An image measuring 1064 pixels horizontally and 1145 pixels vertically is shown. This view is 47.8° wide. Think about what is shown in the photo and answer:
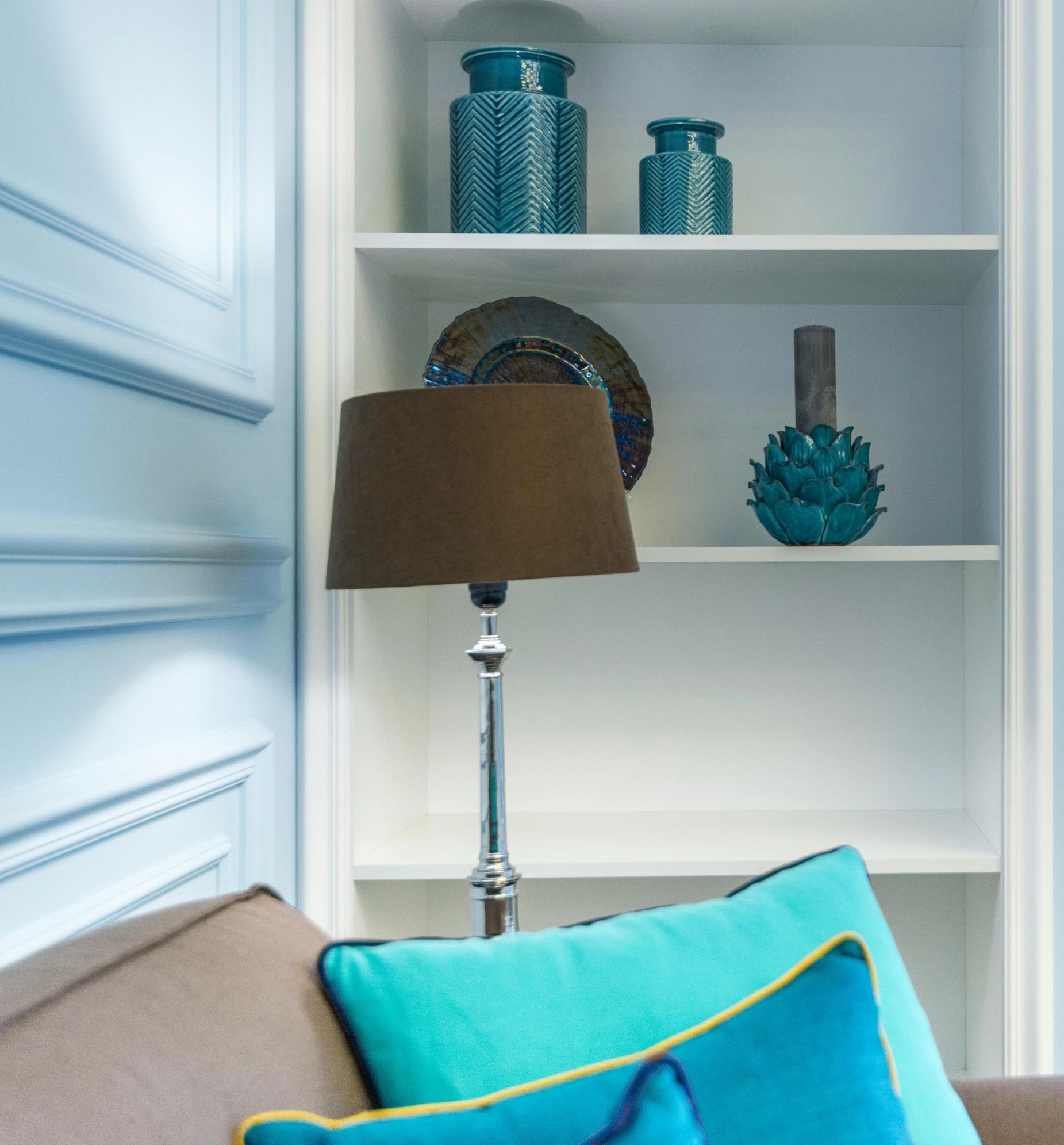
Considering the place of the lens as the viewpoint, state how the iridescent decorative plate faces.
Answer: facing the viewer

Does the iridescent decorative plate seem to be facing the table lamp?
yes

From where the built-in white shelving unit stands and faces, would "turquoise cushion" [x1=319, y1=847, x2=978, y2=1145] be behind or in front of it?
in front

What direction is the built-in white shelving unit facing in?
toward the camera

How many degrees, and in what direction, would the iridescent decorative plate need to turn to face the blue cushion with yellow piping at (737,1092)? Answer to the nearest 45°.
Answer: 0° — it already faces it

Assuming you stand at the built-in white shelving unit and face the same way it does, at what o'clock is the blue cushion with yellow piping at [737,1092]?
The blue cushion with yellow piping is roughly at 12 o'clock from the built-in white shelving unit.

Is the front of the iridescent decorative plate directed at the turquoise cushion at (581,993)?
yes

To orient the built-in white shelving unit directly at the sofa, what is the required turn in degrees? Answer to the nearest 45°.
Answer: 0° — it already faces it

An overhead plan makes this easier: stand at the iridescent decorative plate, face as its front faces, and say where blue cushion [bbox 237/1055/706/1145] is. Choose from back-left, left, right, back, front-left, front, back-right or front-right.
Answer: front

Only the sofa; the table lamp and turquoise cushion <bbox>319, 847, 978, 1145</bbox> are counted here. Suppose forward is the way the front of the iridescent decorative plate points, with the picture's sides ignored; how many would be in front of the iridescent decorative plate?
3
